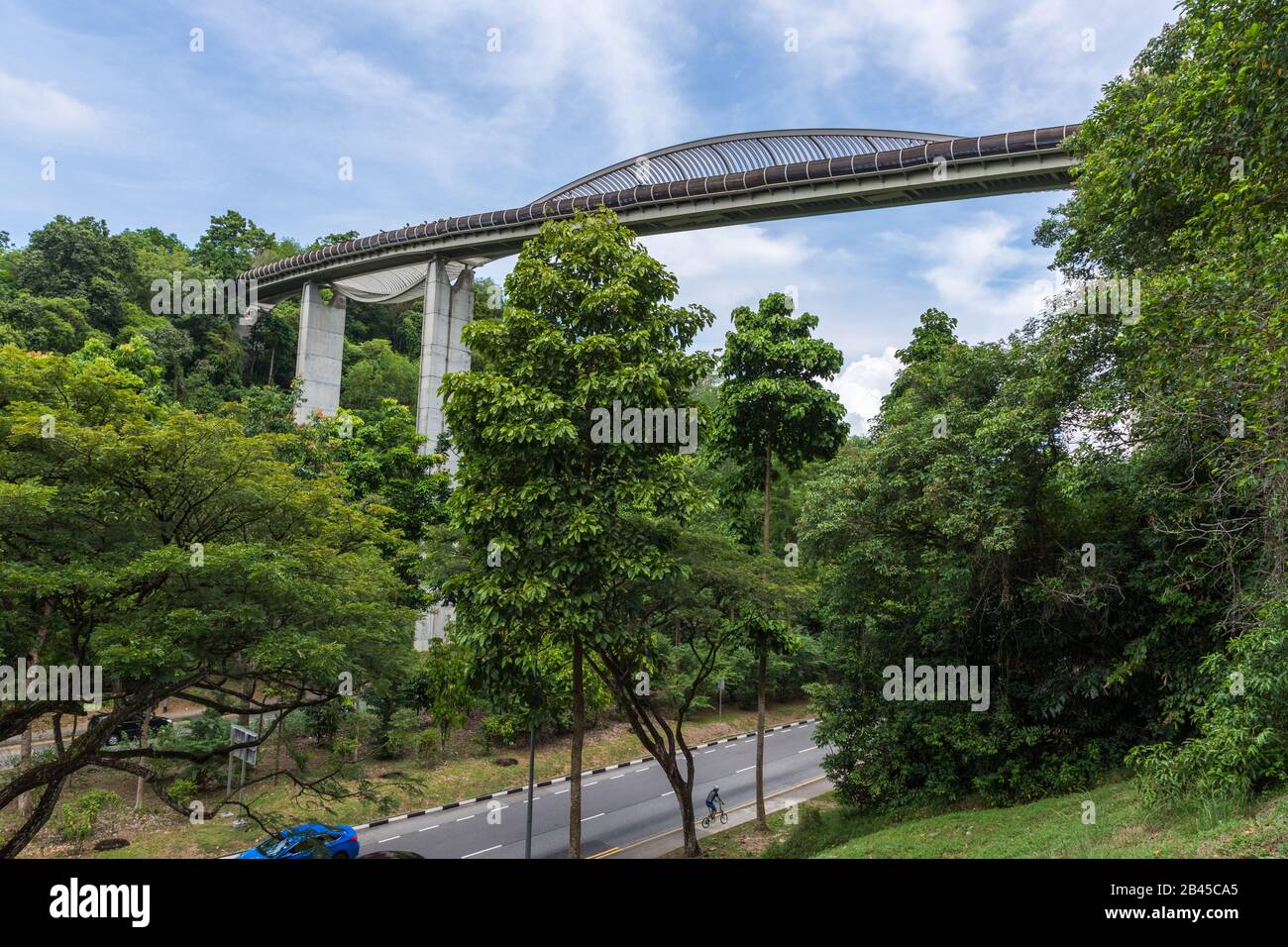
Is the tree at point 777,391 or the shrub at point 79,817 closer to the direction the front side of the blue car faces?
the shrub

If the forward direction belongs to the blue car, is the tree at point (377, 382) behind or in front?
behind

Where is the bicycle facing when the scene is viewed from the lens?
facing away from the viewer and to the right of the viewer

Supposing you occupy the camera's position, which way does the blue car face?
facing the viewer and to the left of the viewer

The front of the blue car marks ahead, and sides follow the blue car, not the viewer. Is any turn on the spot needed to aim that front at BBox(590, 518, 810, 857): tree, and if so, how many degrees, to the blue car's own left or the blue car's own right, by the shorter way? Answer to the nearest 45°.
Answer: approximately 135° to the blue car's own left

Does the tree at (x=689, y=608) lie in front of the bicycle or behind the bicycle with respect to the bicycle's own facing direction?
behind
